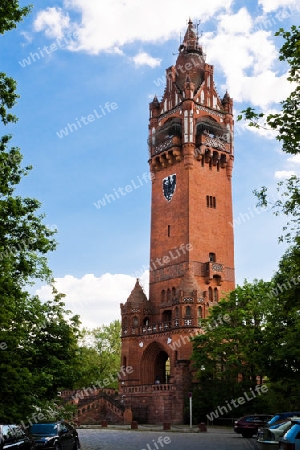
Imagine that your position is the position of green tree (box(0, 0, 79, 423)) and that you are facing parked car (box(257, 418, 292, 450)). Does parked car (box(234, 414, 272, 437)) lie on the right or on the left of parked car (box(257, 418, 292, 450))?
left

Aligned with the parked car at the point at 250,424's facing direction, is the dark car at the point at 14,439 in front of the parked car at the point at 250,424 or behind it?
in front

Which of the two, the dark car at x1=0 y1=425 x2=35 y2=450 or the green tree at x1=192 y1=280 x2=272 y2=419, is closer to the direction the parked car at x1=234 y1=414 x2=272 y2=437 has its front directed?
the dark car

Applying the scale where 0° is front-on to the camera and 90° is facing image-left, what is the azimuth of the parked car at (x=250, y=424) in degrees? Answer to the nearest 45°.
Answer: approximately 45°

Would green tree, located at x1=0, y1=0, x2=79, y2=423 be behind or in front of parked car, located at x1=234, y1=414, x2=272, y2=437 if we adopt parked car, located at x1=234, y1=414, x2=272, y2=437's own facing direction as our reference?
in front

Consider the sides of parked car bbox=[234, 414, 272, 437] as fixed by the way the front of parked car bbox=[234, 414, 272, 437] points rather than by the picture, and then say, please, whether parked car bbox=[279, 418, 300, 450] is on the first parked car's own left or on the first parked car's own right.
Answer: on the first parked car's own left

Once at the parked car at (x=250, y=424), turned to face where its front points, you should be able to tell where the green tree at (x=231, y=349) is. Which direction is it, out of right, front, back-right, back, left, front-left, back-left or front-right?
back-right

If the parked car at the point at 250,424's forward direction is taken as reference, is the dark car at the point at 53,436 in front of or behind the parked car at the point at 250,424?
in front
